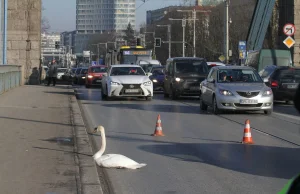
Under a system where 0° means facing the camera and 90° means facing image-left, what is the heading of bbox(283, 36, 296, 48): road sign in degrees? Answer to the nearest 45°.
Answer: approximately 0°

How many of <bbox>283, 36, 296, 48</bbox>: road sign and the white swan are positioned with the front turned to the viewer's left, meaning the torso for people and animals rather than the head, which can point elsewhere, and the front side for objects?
1

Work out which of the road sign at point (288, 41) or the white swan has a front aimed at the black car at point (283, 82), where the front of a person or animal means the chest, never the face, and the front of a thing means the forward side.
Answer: the road sign

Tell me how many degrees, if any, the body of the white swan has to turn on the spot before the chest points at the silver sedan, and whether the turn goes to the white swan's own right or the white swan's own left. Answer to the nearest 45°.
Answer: approximately 90° to the white swan's own right

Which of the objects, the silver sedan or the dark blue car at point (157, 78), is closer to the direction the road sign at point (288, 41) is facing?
the silver sedan

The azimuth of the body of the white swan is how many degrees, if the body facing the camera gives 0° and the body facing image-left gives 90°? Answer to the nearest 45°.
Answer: approximately 90°

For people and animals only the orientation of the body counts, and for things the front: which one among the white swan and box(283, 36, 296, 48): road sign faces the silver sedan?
the road sign

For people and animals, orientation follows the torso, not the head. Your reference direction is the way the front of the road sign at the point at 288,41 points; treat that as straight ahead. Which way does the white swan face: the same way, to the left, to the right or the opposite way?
to the right

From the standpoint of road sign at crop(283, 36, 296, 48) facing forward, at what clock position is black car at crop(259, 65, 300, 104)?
The black car is roughly at 12 o'clock from the road sign.

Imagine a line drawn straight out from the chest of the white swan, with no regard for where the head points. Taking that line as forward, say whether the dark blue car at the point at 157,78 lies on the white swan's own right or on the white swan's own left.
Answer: on the white swan's own right

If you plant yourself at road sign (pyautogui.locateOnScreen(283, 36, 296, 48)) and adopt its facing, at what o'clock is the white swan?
The white swan is roughly at 12 o'clock from the road sign.
